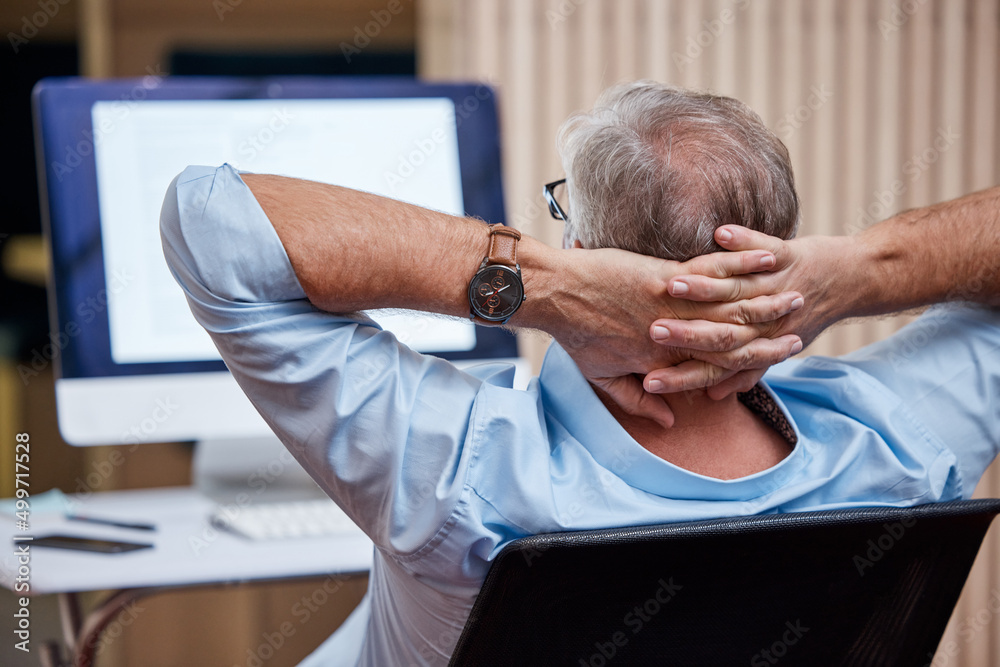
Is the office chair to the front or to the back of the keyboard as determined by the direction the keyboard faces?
to the front

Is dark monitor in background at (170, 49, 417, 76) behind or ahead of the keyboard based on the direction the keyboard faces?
behind

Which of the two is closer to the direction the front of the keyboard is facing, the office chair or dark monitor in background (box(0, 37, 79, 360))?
the office chair

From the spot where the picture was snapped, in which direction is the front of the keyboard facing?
facing the viewer

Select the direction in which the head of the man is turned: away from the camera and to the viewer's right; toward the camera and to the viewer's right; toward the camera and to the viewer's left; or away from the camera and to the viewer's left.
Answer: away from the camera and to the viewer's left

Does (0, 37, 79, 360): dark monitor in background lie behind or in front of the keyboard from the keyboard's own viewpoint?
behind

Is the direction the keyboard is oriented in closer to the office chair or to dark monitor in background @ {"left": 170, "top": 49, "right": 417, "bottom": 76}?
the office chair
